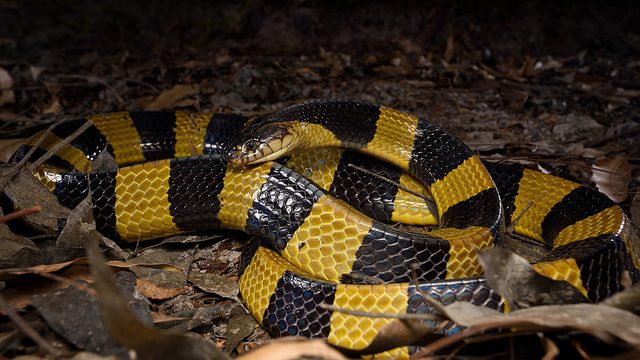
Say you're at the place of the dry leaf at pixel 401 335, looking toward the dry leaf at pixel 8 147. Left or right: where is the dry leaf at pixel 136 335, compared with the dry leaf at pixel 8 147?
left

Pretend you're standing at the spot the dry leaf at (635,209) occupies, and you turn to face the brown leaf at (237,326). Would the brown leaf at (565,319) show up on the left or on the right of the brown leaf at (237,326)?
left
